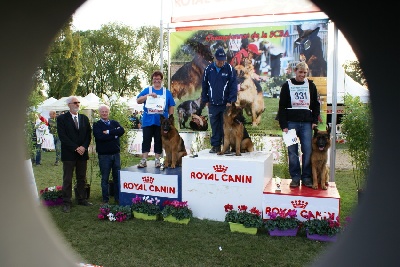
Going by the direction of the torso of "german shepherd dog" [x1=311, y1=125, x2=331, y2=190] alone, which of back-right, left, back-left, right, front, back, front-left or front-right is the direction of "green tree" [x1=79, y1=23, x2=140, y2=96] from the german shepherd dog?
back-right

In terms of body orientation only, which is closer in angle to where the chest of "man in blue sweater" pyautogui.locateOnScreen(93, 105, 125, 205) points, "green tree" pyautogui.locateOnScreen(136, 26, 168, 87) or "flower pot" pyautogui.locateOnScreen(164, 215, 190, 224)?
the flower pot

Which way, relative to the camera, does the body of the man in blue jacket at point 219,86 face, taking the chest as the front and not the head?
toward the camera

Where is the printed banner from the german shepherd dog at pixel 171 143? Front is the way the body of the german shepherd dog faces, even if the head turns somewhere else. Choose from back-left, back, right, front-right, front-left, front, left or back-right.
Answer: back

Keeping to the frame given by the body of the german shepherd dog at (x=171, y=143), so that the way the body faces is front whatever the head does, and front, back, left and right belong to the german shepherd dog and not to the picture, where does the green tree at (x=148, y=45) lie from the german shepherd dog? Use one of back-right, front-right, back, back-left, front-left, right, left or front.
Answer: back-right

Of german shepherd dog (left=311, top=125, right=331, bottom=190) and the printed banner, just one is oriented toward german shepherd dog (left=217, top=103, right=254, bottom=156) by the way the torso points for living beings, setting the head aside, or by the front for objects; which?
the printed banner

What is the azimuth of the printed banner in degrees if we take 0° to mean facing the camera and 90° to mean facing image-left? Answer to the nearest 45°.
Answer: approximately 0°

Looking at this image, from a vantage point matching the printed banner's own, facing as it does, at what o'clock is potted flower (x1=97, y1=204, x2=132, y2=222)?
The potted flower is roughly at 1 o'clock from the printed banner.

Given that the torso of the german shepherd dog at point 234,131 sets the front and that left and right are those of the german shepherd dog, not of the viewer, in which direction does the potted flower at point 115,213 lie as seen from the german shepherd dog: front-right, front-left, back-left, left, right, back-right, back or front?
front-right

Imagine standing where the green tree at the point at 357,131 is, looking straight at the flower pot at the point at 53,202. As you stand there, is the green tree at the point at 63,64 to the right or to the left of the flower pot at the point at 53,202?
right

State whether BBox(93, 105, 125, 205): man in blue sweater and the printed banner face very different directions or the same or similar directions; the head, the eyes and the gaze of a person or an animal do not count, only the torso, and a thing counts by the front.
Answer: same or similar directions

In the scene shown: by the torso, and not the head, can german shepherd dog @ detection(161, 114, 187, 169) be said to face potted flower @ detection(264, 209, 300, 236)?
no

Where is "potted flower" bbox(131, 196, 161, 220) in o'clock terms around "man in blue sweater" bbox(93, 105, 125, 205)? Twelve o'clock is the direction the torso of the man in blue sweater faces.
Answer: The potted flower is roughly at 11 o'clock from the man in blue sweater.

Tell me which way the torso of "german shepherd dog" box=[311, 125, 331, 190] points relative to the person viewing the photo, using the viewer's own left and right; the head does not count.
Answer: facing the viewer

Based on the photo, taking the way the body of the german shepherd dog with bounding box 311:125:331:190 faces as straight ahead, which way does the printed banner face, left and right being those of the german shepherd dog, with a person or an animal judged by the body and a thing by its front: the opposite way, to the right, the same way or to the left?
the same way
